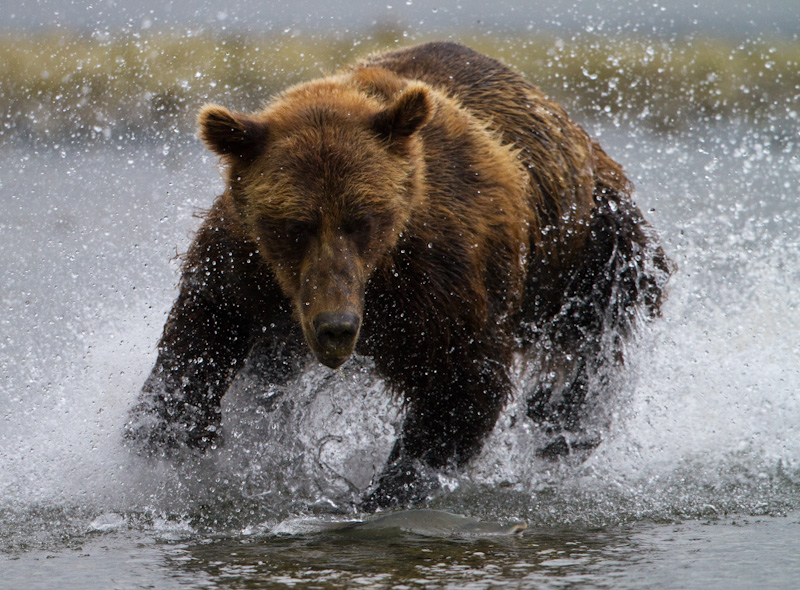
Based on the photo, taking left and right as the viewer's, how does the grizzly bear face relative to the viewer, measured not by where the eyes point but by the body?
facing the viewer and to the left of the viewer
